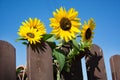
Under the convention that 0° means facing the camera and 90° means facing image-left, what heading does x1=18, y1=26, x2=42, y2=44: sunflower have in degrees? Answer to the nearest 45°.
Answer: approximately 0°
